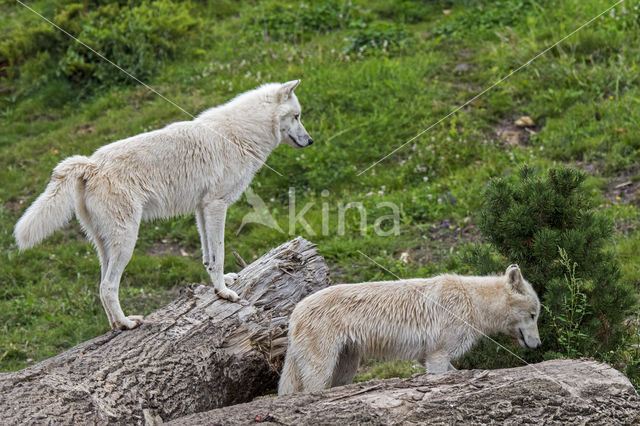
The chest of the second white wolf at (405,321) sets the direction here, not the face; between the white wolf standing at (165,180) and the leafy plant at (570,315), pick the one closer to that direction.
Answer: the leafy plant

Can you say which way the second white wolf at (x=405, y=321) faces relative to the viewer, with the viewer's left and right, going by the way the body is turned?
facing to the right of the viewer

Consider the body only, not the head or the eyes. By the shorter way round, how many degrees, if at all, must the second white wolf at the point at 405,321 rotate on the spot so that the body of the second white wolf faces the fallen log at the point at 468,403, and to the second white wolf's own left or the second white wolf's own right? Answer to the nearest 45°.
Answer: approximately 90° to the second white wolf's own right

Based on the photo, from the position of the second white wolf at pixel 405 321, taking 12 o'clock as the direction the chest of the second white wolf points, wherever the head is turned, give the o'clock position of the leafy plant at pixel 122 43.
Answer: The leafy plant is roughly at 8 o'clock from the second white wolf.

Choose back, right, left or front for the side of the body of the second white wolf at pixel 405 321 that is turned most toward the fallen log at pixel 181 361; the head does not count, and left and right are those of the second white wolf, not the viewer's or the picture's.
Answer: back

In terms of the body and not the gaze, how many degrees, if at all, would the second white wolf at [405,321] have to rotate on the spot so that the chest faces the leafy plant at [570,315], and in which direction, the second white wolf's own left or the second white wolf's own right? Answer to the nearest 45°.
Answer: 0° — it already faces it

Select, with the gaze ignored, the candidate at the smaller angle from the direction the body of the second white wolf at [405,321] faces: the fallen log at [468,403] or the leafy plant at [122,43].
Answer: the fallen log

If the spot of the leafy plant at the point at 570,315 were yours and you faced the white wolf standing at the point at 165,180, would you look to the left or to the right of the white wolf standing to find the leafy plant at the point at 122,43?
right

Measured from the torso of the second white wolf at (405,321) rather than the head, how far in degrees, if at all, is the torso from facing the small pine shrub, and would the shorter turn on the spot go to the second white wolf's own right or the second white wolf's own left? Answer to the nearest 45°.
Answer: approximately 45° to the second white wolf's own left
